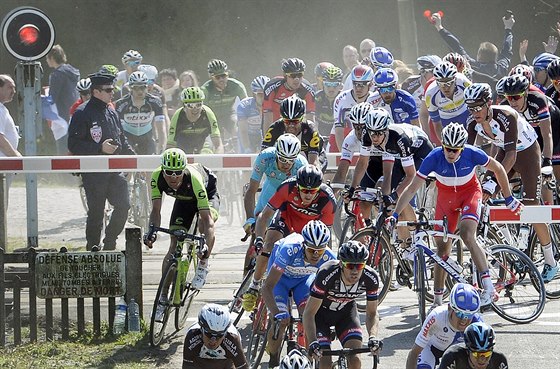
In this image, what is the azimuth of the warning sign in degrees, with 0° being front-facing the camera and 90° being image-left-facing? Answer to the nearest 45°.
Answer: approximately 0°

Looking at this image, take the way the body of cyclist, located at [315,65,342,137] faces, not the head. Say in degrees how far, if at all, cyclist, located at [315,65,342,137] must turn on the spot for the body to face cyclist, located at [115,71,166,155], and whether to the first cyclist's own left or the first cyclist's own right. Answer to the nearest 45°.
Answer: approximately 90° to the first cyclist's own right

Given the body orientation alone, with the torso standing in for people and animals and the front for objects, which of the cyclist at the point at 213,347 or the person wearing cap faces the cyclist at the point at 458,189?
the person wearing cap

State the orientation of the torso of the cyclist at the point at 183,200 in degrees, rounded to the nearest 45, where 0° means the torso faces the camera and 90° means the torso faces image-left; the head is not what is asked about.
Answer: approximately 45°

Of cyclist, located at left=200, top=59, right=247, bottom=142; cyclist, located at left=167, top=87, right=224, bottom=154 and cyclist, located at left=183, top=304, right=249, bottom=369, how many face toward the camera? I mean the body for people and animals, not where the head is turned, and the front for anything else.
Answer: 3

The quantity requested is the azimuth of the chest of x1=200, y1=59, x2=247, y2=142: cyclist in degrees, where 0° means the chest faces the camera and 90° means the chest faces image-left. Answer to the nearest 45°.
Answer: approximately 0°

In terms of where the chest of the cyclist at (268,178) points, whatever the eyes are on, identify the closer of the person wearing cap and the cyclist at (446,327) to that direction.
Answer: the cyclist
